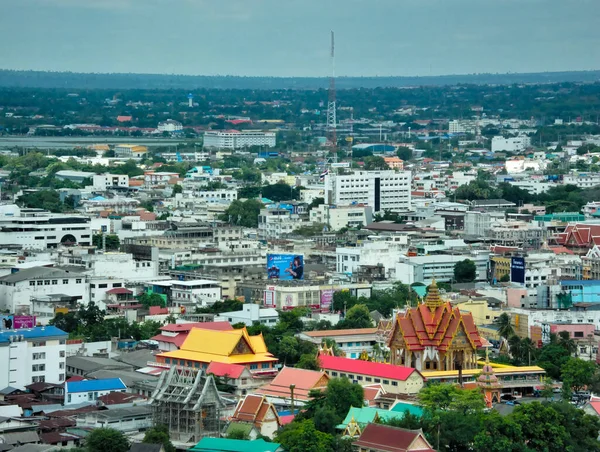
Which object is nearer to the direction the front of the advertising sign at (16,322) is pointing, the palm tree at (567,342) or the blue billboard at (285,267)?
the palm tree

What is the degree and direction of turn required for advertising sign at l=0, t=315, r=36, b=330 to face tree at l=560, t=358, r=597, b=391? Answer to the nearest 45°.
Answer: approximately 45° to its left

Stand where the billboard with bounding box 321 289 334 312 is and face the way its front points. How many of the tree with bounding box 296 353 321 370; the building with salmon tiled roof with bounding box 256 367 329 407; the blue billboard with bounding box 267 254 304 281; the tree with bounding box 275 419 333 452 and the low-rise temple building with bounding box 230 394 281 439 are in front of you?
4

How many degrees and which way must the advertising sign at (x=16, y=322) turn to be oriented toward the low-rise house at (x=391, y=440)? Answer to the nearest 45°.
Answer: approximately 45° to its left

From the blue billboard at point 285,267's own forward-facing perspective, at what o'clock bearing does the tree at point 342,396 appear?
The tree is roughly at 12 o'clock from the blue billboard.

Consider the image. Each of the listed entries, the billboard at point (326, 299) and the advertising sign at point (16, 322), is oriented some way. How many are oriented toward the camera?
2

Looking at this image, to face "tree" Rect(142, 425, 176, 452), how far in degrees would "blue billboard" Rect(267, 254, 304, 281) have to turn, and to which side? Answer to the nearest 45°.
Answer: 0° — it already faces it

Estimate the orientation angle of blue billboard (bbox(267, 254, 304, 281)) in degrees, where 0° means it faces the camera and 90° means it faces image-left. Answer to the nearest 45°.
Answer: approximately 0°
